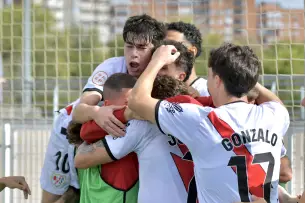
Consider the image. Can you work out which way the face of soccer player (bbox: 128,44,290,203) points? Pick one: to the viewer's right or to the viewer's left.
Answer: to the viewer's left

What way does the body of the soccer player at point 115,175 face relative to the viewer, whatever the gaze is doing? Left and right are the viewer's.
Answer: facing away from the viewer and to the right of the viewer

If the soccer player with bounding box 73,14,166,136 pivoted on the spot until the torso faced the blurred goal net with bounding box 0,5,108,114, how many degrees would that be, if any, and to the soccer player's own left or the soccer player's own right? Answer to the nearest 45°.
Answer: approximately 180°

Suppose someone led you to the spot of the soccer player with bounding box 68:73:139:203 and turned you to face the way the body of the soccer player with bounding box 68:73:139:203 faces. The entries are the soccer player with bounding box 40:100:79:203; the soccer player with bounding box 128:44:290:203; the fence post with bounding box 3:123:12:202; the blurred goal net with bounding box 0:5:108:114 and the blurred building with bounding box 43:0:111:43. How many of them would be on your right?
1

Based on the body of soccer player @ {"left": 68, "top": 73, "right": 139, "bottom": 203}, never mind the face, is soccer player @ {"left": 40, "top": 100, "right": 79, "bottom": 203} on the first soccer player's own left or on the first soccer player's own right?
on the first soccer player's own left

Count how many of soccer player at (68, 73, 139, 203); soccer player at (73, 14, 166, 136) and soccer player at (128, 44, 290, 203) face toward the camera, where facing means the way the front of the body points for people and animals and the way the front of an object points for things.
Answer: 1

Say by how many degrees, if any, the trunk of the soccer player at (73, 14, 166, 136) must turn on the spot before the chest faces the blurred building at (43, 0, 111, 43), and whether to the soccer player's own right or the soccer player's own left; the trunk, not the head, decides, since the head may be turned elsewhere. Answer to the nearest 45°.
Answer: approximately 180°

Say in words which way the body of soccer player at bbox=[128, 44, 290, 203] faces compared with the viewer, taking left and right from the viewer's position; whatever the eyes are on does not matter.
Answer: facing away from the viewer and to the left of the viewer

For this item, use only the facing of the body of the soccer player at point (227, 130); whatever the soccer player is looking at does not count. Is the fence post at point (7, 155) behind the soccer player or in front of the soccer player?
in front

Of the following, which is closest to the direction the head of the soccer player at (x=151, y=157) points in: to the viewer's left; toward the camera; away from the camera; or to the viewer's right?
away from the camera

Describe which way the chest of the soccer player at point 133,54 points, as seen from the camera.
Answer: toward the camera
